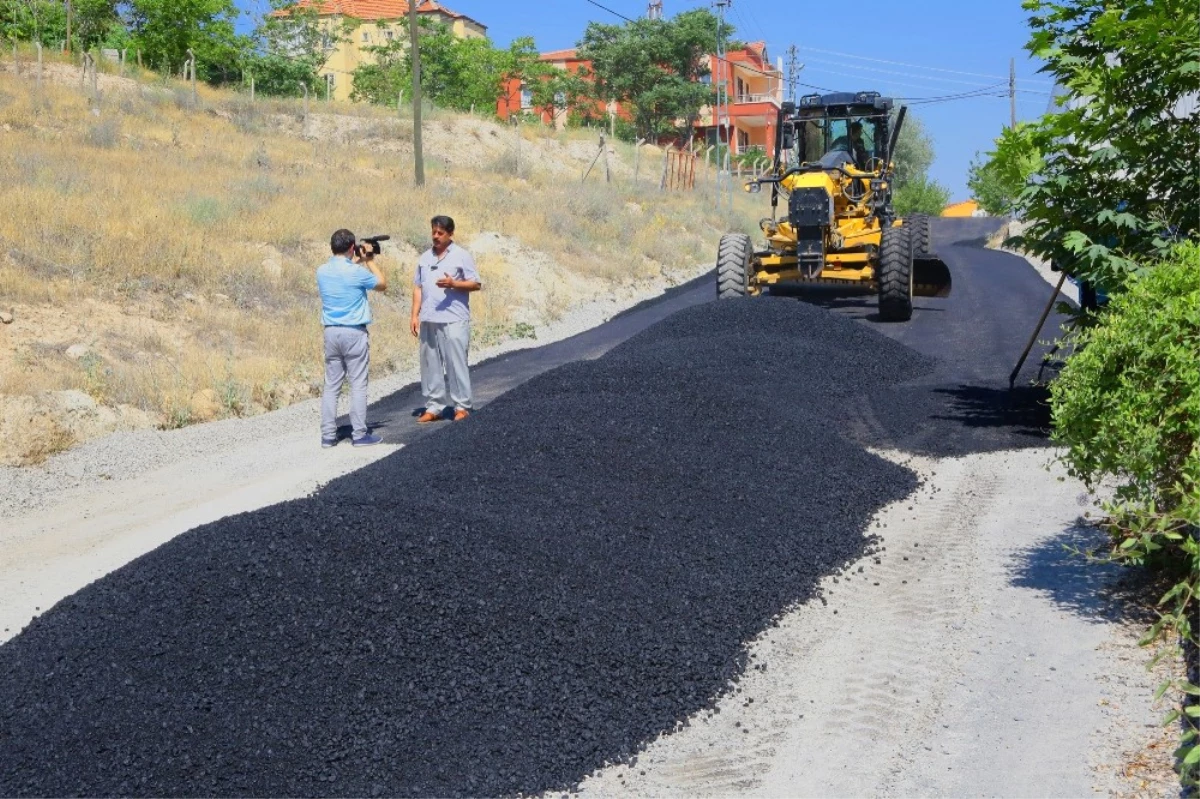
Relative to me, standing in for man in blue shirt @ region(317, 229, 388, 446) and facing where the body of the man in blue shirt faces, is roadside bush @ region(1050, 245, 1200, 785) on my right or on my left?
on my right

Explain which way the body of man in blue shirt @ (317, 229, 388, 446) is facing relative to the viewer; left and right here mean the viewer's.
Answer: facing away from the viewer and to the right of the viewer

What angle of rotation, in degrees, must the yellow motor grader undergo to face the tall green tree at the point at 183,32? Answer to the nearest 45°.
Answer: approximately 135° to its right

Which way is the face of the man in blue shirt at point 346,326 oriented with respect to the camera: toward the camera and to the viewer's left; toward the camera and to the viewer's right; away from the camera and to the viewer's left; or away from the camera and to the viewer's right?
away from the camera and to the viewer's right

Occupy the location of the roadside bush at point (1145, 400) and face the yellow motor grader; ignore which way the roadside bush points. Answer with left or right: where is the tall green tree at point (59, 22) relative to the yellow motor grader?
left

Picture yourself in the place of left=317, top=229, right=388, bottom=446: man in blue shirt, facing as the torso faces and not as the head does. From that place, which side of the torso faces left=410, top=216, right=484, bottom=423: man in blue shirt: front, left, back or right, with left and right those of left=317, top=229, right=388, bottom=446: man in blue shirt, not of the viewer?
front

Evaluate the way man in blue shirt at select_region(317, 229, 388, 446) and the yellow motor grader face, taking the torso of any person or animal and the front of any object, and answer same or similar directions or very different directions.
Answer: very different directions
